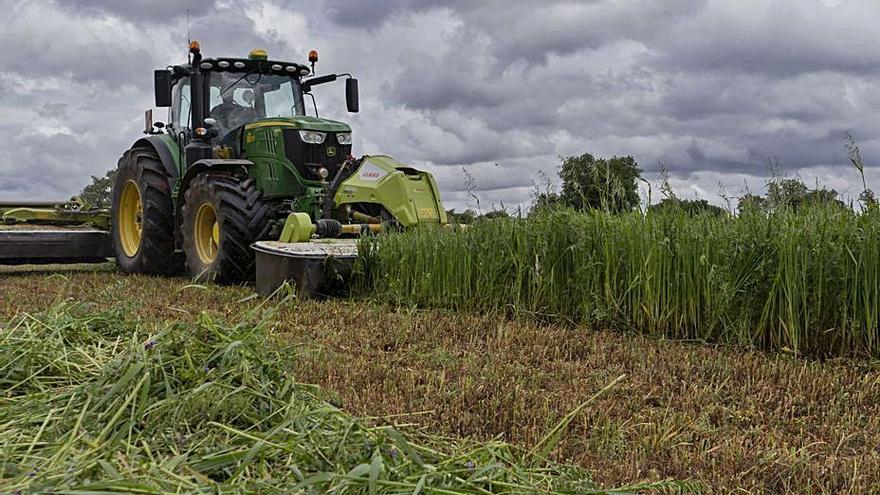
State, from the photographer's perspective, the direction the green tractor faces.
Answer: facing the viewer and to the right of the viewer

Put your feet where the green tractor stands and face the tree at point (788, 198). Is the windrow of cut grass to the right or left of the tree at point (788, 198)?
right

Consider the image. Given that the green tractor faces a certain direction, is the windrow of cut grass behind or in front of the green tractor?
in front
